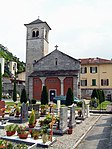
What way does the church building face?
toward the camera

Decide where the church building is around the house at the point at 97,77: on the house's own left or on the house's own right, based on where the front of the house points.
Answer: on the house's own right

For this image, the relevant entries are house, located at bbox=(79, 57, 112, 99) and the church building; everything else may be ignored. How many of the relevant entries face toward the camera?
2

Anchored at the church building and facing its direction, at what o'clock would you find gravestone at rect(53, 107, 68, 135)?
The gravestone is roughly at 12 o'clock from the church building.

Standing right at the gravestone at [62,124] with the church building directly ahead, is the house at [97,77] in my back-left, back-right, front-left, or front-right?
front-right

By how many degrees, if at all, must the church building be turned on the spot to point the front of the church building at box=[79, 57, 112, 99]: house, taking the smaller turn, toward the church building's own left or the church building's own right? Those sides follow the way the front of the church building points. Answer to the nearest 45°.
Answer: approximately 135° to the church building's own left

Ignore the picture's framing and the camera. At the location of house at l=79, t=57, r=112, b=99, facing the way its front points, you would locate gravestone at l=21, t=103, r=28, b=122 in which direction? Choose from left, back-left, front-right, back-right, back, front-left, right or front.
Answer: front

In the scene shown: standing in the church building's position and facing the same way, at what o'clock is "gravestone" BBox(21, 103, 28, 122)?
The gravestone is roughly at 12 o'clock from the church building.

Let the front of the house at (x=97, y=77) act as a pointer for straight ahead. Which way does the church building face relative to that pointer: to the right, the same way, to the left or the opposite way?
the same way

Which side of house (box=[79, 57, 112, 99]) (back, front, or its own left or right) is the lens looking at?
front

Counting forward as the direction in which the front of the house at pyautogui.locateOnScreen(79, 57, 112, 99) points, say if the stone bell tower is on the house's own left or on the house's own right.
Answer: on the house's own right

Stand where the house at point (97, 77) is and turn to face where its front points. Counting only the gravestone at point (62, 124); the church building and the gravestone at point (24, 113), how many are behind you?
0
